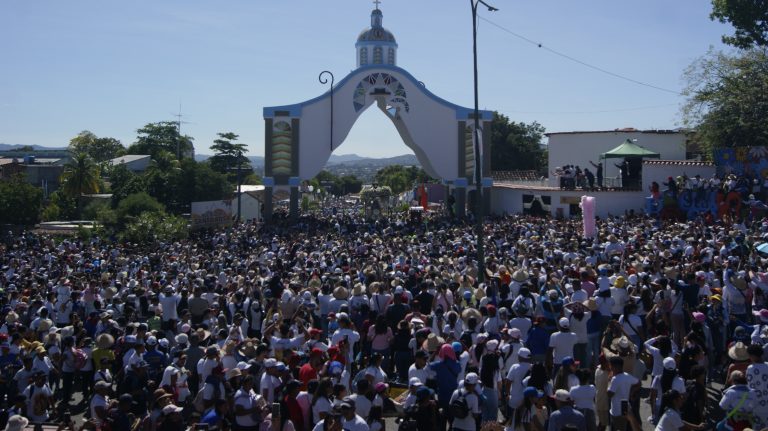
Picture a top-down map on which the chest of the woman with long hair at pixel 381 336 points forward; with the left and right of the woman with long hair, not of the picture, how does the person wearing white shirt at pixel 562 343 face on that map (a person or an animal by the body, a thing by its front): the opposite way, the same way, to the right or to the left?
the same way

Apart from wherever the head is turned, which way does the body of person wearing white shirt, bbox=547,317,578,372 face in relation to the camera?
away from the camera

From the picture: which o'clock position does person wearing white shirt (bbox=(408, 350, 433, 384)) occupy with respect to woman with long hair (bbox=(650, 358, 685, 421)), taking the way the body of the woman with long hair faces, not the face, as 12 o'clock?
The person wearing white shirt is roughly at 9 o'clock from the woman with long hair.

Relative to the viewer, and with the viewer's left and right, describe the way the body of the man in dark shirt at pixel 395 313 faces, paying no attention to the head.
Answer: facing away from the viewer

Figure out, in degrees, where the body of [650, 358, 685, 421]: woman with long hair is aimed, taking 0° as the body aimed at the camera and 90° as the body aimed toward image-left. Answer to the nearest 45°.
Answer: approximately 180°

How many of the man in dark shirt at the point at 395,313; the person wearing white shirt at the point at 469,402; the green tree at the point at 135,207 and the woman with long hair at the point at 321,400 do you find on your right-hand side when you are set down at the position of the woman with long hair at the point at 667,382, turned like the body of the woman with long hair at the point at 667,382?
0

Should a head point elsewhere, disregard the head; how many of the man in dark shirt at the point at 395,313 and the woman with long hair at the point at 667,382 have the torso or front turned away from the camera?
2

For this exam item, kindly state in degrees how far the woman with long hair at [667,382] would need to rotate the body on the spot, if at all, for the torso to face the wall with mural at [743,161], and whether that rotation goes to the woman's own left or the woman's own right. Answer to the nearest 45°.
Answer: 0° — they already face it

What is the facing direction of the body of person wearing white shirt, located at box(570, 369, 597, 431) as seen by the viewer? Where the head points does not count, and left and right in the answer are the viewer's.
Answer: facing away from the viewer

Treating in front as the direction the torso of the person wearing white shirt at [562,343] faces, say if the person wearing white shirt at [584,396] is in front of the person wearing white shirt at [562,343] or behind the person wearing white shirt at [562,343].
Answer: behind

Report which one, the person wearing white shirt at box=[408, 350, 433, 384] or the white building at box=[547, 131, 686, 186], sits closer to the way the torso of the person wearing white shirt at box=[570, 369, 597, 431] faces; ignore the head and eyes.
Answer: the white building

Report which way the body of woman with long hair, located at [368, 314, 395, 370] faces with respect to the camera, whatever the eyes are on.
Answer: away from the camera

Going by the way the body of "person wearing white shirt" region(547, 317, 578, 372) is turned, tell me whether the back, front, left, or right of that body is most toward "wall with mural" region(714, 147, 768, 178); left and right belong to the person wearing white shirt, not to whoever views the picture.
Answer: front

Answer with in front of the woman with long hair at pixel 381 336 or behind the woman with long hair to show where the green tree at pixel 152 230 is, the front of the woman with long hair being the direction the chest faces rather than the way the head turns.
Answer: in front

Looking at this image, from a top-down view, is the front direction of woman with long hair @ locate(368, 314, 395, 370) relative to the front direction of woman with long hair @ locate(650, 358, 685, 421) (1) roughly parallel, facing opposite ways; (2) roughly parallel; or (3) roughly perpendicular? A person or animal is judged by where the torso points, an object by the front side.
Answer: roughly parallel

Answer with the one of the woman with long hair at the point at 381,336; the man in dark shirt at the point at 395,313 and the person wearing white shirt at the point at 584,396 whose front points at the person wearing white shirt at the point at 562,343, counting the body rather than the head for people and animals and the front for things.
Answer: the person wearing white shirt at the point at 584,396

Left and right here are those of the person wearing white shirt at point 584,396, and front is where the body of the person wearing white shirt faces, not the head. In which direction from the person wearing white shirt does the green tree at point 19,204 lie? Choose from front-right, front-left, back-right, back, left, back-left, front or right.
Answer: front-left
